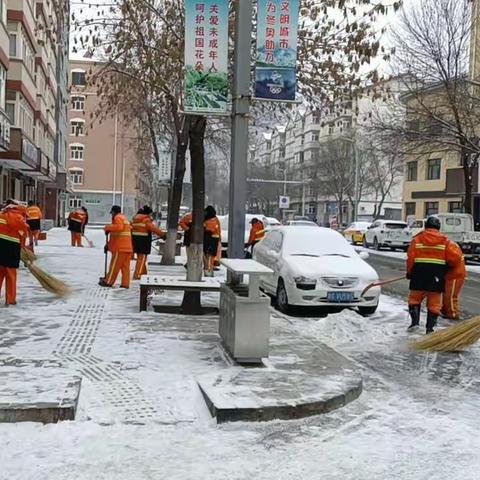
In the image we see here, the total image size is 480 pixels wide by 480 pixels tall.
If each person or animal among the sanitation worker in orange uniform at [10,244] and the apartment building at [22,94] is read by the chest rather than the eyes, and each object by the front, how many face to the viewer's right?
1

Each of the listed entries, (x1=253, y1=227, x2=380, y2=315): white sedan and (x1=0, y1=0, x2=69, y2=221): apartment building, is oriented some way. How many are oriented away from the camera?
0

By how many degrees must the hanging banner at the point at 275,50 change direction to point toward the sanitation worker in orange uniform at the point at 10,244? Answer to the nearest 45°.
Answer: approximately 135° to its right

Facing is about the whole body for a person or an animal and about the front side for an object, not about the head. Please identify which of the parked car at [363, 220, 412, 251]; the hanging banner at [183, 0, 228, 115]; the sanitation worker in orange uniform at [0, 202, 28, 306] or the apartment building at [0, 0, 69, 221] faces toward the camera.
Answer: the hanging banner

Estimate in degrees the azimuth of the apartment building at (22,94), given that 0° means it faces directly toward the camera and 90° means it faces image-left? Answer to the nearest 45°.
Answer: approximately 270°

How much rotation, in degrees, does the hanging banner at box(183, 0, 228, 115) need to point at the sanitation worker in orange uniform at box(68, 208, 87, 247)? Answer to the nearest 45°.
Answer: approximately 180°

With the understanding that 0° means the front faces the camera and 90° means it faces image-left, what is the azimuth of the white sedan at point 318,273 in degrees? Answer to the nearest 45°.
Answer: approximately 315°

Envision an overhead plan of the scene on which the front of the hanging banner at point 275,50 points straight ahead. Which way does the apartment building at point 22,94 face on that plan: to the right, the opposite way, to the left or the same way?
to the left

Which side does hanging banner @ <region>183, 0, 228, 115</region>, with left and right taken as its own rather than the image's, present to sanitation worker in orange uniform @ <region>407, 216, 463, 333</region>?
left

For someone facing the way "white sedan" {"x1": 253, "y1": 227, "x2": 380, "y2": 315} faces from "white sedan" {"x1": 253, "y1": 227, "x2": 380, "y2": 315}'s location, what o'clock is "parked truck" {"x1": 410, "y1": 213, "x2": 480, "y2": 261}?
The parked truck is roughly at 8 o'clock from the white sedan.
